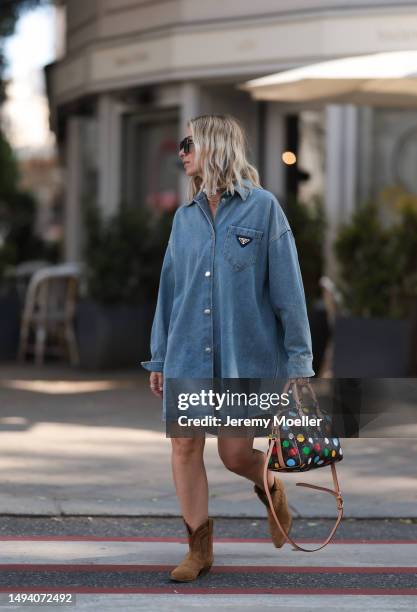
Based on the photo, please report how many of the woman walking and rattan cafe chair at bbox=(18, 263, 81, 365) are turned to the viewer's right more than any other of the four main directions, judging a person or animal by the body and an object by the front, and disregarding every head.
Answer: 0

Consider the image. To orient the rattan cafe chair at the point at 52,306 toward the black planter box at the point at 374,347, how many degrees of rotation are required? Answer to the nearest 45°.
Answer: approximately 180°

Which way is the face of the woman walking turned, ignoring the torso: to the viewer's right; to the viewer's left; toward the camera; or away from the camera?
to the viewer's left

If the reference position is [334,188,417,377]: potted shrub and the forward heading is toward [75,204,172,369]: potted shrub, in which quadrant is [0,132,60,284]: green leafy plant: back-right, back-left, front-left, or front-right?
front-right

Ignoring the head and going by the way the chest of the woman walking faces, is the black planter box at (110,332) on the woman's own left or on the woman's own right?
on the woman's own right

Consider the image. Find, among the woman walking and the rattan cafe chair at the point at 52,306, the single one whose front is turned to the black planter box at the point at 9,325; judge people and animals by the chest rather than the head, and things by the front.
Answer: the rattan cafe chair

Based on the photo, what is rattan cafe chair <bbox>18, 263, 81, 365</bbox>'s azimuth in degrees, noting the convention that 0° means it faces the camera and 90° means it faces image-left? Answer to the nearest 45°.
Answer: approximately 135°

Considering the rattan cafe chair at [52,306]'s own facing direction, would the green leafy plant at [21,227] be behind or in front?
in front

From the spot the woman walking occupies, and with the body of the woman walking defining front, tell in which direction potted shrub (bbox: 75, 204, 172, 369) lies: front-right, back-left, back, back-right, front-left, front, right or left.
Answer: back-right

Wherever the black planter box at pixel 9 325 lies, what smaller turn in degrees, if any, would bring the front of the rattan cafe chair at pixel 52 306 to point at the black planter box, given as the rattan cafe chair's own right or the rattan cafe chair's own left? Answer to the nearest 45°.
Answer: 0° — it already faces it

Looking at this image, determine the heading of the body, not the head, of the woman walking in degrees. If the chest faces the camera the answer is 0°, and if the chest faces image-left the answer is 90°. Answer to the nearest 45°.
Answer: approximately 45°

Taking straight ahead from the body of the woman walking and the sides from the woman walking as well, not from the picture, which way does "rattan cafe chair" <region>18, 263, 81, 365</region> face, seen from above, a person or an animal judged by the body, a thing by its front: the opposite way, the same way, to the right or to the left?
to the right
